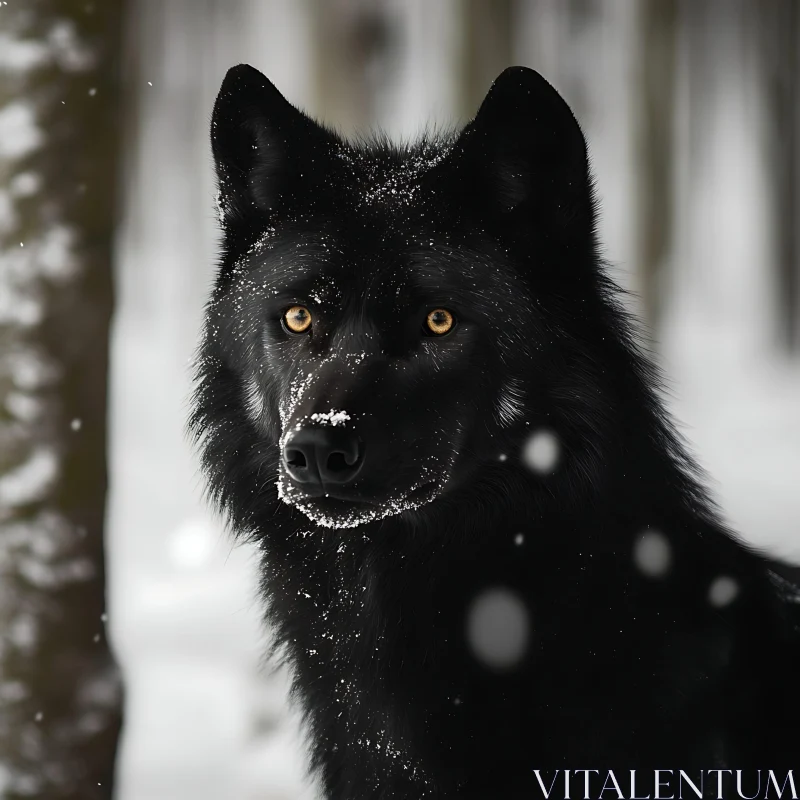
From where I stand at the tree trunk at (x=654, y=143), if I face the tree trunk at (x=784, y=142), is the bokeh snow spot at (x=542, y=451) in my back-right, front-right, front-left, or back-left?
back-right

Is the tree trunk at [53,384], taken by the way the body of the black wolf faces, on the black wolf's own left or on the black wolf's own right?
on the black wolf's own right

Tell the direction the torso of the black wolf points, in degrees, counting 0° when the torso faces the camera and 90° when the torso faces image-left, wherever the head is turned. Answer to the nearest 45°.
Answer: approximately 45°

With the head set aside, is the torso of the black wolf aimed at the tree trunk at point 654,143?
no

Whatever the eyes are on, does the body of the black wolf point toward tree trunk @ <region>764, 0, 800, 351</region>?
no
